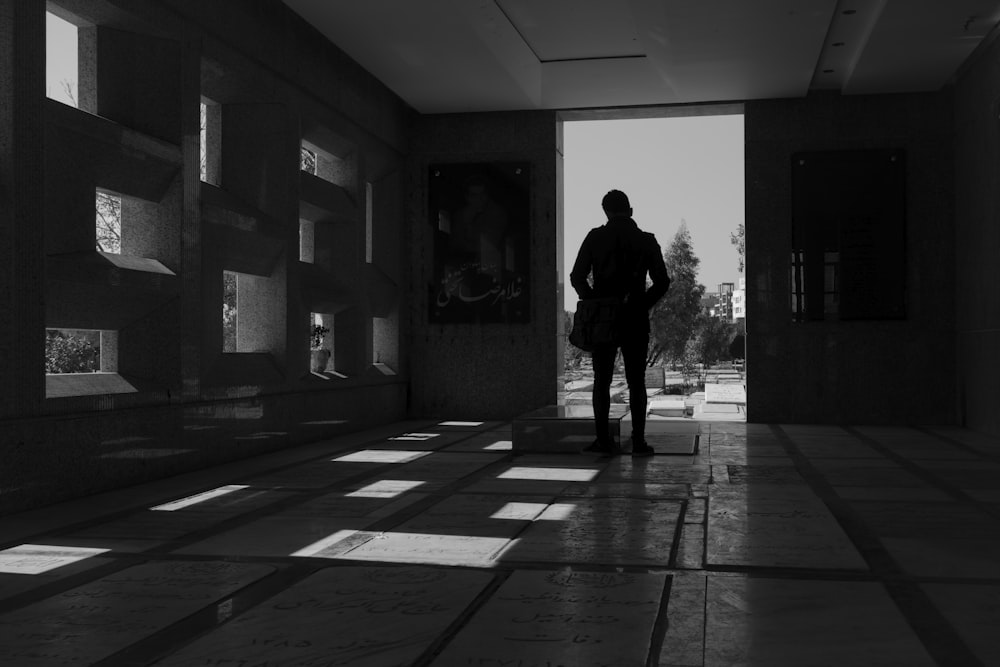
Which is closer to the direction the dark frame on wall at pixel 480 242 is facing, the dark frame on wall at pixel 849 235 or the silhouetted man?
the silhouetted man

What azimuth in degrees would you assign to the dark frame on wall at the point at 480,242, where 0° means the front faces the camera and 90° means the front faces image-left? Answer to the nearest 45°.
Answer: approximately 0°

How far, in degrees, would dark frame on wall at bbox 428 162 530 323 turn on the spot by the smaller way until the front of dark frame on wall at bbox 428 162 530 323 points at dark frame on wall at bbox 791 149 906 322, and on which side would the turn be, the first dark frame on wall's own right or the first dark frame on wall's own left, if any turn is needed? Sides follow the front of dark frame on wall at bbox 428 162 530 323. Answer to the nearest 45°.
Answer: approximately 90° to the first dark frame on wall's own left

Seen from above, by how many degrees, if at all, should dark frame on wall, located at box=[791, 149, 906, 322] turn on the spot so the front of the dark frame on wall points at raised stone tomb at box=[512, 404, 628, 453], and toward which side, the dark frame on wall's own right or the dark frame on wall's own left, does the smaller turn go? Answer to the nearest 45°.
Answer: approximately 45° to the dark frame on wall's own right

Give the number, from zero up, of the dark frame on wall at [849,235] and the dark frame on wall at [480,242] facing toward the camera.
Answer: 2

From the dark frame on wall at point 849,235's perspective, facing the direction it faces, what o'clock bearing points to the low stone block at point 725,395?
The low stone block is roughly at 5 o'clock from the dark frame on wall.

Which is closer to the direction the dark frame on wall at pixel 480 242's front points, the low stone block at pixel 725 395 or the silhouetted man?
the silhouetted man

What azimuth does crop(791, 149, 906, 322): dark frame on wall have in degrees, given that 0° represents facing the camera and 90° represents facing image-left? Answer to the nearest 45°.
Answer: approximately 0°

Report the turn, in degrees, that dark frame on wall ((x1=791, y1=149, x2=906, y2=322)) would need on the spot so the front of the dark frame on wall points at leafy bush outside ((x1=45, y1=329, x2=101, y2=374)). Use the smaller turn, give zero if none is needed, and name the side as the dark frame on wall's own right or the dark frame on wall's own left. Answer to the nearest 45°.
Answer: approximately 90° to the dark frame on wall's own right

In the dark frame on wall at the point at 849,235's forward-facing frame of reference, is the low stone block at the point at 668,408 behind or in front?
behind
